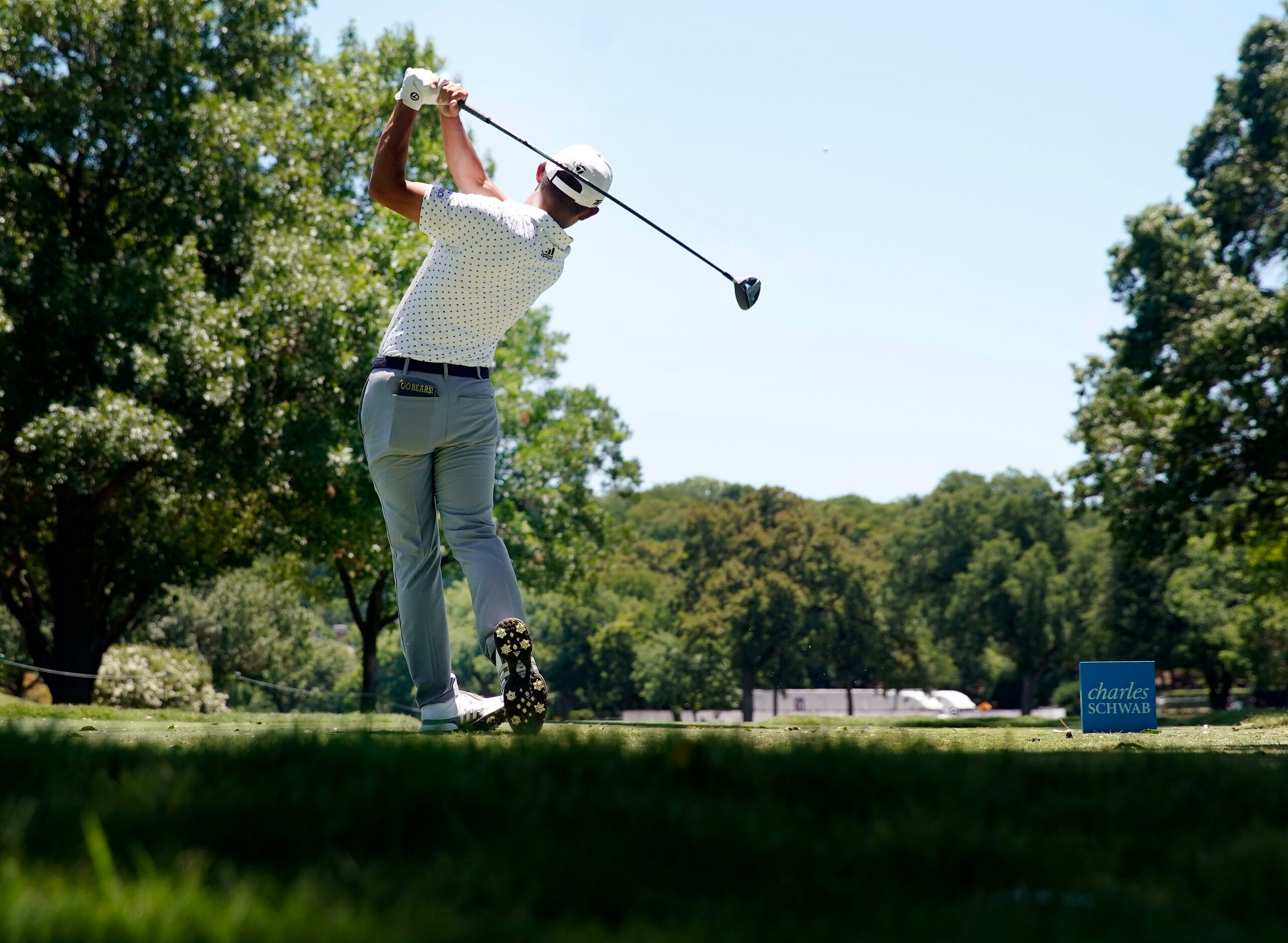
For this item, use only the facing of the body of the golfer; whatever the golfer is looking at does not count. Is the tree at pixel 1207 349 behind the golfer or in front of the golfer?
in front

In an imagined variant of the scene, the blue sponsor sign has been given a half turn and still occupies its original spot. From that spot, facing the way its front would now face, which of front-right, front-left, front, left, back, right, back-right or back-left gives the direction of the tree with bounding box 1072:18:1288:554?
front

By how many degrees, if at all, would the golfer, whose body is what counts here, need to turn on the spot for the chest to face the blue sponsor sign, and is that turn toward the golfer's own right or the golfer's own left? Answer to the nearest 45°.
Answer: approximately 90° to the golfer's own right

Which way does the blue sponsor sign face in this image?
toward the camera

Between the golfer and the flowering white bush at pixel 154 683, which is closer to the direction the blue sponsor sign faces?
the golfer

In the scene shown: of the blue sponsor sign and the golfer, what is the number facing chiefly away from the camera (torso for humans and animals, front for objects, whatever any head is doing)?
1

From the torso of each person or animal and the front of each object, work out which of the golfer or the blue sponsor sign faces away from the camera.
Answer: the golfer

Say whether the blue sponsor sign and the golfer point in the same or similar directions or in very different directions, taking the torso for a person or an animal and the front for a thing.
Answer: very different directions

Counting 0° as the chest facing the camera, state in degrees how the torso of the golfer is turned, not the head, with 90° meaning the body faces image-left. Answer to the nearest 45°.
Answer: approximately 180°

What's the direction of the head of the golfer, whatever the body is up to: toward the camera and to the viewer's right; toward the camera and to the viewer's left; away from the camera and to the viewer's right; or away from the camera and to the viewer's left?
away from the camera and to the viewer's right

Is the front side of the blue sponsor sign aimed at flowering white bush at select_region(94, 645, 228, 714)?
no

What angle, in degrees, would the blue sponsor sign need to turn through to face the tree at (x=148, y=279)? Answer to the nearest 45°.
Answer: approximately 135° to its right
